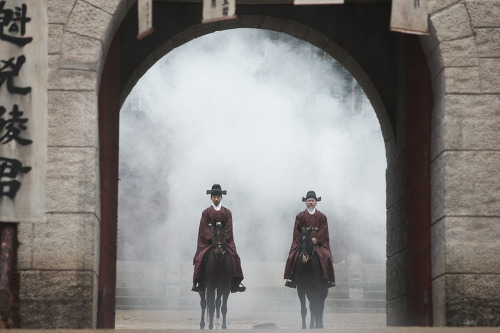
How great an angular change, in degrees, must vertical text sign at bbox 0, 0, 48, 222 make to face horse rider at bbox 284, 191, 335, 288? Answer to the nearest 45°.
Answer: approximately 135° to its left

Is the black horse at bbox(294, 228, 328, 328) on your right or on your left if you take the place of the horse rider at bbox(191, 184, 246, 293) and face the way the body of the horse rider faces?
on your left

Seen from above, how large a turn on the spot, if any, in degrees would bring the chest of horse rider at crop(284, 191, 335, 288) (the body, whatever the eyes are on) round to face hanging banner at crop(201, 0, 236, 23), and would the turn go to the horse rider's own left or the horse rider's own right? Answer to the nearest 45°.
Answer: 0° — they already face it

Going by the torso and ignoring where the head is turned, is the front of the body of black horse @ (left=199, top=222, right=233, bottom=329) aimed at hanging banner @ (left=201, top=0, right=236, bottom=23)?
yes
